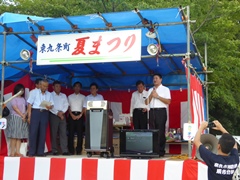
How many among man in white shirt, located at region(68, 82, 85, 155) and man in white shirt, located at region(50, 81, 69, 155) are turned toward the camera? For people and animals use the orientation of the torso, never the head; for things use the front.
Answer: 2

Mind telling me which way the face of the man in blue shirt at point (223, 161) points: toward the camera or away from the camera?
away from the camera

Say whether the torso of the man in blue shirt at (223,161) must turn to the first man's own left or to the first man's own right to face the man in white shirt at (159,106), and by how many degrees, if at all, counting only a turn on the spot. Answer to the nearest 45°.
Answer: approximately 45° to the first man's own right

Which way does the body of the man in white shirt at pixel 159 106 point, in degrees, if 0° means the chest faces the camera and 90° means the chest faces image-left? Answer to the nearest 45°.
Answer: approximately 45°

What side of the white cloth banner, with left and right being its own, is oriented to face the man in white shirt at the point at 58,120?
back
